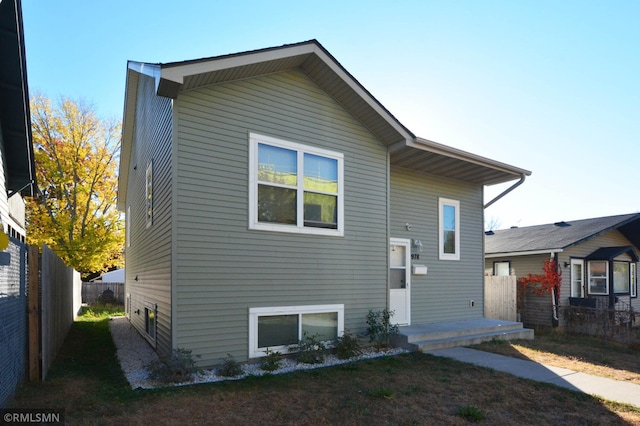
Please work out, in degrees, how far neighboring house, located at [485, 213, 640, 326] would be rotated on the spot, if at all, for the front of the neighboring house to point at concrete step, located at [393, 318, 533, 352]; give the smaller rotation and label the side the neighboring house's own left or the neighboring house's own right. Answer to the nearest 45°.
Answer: approximately 45° to the neighboring house's own right

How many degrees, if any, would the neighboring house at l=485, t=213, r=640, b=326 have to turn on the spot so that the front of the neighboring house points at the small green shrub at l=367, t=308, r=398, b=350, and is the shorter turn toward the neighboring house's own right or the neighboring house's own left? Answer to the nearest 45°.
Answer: approximately 45° to the neighboring house's own right

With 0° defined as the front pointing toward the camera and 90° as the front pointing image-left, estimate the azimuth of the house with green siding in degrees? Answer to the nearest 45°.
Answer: approximately 315°

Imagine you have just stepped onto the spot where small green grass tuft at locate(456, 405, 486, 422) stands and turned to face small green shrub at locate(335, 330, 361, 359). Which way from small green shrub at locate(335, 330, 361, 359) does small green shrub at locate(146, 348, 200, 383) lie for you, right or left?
left

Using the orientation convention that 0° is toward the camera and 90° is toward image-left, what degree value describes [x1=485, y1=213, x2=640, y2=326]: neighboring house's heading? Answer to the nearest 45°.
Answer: approximately 315°

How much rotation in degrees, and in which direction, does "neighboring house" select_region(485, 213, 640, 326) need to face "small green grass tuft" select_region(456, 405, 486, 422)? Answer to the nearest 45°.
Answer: approximately 45° to its right
